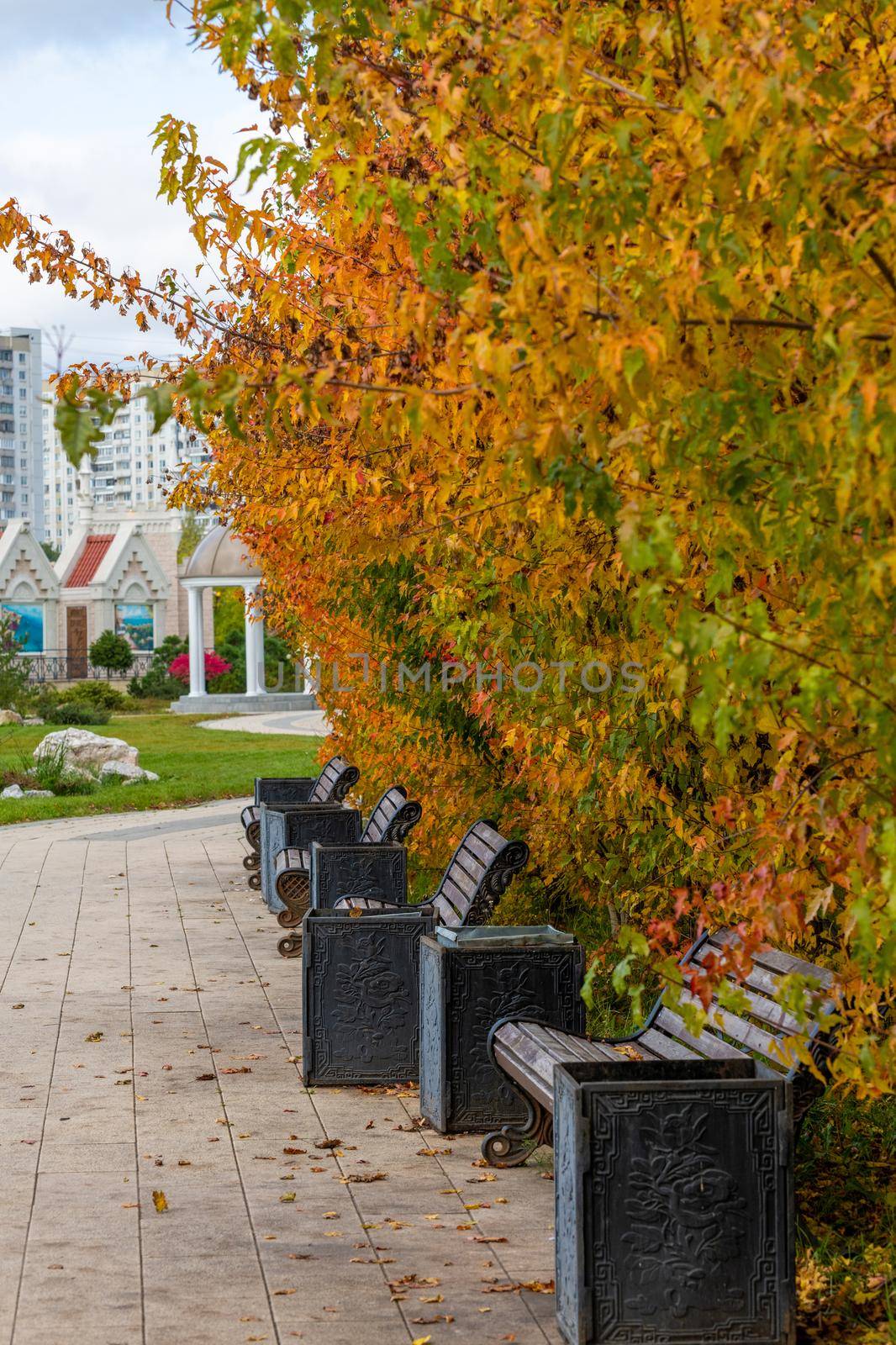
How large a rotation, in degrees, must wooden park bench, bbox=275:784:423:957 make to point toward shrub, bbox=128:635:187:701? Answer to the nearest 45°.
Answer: approximately 90° to its right

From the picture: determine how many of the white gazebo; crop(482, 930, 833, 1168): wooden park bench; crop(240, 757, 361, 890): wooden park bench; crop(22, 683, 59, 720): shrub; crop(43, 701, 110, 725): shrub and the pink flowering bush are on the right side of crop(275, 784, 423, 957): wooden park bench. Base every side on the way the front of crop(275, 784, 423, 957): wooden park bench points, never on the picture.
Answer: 5

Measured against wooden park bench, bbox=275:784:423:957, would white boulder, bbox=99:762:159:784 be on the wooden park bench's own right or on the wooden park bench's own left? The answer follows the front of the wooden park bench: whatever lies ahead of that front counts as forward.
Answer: on the wooden park bench's own right

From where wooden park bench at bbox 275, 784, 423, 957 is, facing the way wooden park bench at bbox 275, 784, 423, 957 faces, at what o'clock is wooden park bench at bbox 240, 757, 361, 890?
wooden park bench at bbox 240, 757, 361, 890 is roughly at 3 o'clock from wooden park bench at bbox 275, 784, 423, 957.

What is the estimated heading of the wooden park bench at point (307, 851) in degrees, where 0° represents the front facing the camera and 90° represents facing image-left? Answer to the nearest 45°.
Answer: approximately 90°

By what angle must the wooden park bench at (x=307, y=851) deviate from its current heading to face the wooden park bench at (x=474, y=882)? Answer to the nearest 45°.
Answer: approximately 90° to its left

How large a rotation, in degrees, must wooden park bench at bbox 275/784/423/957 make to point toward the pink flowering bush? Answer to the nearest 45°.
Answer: approximately 90° to its right

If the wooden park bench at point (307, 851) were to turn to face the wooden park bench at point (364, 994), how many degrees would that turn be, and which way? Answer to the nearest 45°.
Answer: approximately 90° to its left

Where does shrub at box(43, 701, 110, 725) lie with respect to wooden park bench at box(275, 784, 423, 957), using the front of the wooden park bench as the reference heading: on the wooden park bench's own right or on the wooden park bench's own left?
on the wooden park bench's own right

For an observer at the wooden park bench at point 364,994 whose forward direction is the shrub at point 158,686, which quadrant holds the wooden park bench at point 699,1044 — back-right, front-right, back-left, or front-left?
back-right

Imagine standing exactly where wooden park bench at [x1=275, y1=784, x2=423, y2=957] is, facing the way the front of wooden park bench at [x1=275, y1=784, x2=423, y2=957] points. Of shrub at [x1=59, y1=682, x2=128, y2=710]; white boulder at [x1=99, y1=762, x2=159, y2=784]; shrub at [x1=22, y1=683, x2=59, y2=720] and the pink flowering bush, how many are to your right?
4

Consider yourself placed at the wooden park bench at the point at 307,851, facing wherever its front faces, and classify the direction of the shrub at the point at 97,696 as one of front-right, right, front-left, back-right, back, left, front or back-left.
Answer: right

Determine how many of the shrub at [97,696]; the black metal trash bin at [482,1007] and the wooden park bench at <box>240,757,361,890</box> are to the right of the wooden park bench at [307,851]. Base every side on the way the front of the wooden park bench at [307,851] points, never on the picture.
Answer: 2

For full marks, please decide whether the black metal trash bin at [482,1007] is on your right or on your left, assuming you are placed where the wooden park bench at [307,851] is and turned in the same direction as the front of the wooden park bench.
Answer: on your left

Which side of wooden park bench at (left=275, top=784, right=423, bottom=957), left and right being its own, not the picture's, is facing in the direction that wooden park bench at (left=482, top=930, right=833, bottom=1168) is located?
left
